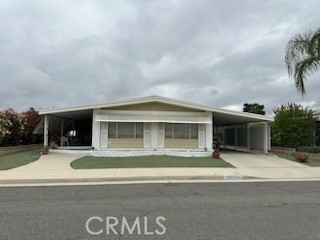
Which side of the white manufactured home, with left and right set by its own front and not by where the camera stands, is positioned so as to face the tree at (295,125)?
left

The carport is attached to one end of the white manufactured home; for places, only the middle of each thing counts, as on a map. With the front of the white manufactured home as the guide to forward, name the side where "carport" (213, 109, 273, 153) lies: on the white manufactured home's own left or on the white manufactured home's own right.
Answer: on the white manufactured home's own left

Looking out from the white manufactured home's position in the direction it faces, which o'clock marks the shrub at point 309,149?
The shrub is roughly at 9 o'clock from the white manufactured home.

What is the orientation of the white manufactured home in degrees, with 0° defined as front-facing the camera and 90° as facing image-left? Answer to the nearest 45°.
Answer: approximately 0°

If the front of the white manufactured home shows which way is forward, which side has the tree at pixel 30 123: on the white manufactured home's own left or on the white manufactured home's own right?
on the white manufactured home's own right
